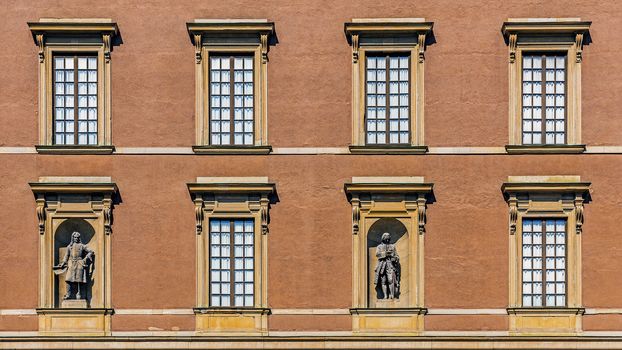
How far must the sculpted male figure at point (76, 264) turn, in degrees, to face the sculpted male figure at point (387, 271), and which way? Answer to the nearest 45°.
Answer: approximately 90° to its left

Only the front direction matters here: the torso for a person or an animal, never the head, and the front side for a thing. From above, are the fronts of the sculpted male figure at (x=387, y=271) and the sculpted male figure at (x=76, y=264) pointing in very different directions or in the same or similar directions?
same or similar directions

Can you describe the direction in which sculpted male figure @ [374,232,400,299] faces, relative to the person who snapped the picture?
facing the viewer

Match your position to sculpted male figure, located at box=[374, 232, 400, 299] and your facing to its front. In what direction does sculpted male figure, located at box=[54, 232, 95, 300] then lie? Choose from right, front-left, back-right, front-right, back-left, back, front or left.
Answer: right

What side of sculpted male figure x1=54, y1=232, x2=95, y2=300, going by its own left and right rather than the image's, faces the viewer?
front

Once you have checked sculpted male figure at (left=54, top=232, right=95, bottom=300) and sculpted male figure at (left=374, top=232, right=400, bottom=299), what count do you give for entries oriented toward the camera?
2
